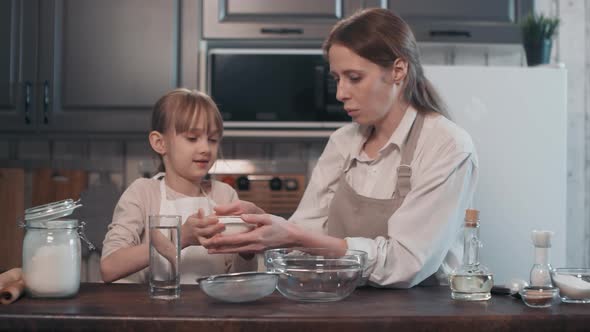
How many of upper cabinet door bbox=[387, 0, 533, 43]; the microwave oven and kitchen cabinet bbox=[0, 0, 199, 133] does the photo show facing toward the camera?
3

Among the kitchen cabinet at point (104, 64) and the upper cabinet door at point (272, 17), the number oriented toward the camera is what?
2

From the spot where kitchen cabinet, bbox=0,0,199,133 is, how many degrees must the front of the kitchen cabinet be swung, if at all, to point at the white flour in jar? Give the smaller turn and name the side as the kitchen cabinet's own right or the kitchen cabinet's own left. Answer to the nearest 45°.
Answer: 0° — it already faces it

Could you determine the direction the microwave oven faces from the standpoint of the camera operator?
facing the viewer

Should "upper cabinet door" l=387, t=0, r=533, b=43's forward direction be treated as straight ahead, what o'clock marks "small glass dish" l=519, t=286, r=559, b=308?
The small glass dish is roughly at 12 o'clock from the upper cabinet door.

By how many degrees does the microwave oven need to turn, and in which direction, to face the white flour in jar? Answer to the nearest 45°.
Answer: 0° — it already faces it

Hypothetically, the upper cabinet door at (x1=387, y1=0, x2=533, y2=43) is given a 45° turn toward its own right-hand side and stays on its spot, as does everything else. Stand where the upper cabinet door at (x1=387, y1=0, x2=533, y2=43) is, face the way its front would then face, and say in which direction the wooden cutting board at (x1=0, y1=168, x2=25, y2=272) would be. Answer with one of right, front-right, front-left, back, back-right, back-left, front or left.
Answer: front-right

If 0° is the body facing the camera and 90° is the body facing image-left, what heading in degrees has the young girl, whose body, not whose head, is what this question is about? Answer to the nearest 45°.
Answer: approximately 315°

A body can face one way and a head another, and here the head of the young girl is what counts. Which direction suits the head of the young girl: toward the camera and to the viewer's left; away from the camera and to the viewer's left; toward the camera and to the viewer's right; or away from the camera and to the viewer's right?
toward the camera and to the viewer's right

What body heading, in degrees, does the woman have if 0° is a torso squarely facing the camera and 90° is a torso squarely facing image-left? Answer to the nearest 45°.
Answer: approximately 45°

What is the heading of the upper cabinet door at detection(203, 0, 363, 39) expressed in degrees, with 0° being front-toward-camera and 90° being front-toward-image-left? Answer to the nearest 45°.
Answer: approximately 0°

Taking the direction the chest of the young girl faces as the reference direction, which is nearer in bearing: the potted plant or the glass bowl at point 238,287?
the glass bowl

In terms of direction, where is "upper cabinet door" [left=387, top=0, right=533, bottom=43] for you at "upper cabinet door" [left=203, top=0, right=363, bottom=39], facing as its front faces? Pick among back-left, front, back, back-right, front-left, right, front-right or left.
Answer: left

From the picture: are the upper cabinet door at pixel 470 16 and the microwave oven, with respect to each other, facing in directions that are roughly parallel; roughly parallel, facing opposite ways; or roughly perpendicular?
roughly parallel

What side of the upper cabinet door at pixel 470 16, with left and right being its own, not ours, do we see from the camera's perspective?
front
